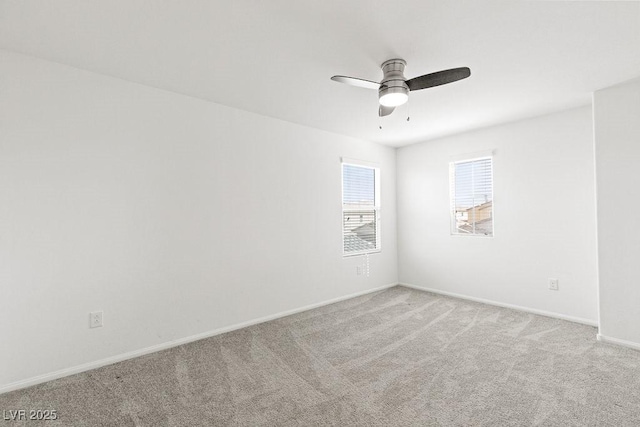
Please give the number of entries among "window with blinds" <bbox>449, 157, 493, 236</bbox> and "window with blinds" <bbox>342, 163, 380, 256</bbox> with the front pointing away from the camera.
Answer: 0

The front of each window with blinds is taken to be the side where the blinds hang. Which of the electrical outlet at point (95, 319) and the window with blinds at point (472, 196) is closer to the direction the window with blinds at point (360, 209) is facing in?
the window with blinds

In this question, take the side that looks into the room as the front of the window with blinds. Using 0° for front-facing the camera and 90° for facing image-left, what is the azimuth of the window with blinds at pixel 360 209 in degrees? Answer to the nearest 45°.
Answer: approximately 315°

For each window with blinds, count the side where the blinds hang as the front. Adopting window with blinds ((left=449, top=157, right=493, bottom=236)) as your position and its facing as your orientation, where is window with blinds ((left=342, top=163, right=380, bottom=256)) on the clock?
window with blinds ((left=342, top=163, right=380, bottom=256)) is roughly at 1 o'clock from window with blinds ((left=449, top=157, right=493, bottom=236)).

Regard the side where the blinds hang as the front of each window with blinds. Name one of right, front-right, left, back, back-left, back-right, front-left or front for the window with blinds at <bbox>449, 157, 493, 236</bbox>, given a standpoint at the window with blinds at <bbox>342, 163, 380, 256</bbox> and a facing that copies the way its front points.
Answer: front-left

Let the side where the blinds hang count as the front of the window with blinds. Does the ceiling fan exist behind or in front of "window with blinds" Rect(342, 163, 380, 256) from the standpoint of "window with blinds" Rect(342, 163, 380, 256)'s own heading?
in front

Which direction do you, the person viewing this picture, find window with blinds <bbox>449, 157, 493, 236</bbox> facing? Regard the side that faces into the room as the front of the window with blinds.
facing the viewer and to the left of the viewer

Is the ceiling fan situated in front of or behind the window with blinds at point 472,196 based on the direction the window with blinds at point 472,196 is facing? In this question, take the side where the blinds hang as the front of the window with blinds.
in front

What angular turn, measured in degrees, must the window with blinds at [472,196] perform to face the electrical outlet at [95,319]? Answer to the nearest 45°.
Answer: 0° — it already faces it

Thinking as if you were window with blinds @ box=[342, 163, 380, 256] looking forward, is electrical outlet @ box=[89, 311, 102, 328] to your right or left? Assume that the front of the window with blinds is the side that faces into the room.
on your right

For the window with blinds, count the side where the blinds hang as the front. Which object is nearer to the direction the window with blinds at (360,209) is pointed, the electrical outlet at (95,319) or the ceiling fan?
the ceiling fan

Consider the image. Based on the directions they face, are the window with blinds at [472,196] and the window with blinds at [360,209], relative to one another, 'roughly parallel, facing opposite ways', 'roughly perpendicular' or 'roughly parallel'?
roughly perpendicular
